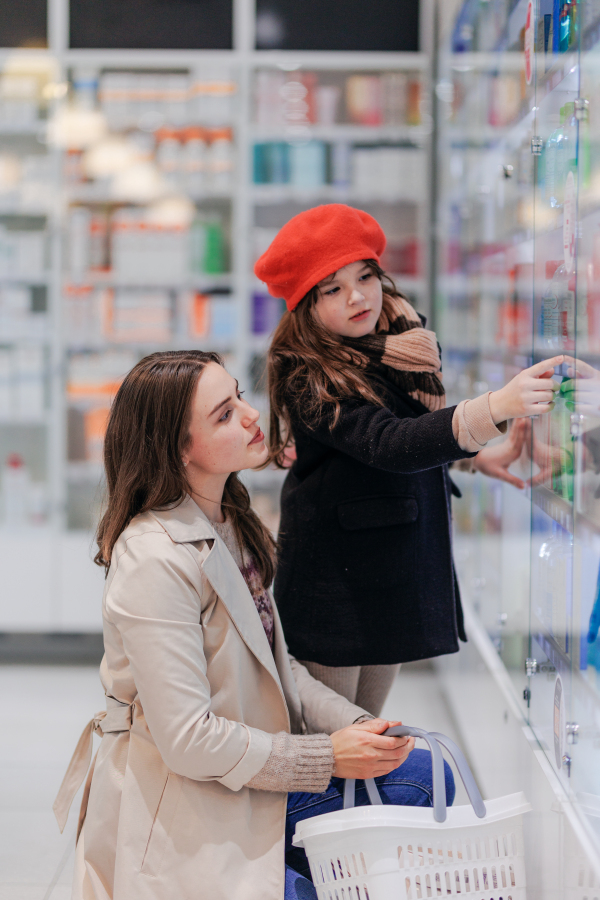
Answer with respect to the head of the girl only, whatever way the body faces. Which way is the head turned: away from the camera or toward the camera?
toward the camera

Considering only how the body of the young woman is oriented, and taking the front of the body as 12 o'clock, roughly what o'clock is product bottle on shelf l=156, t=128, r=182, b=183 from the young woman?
The product bottle on shelf is roughly at 9 o'clock from the young woman.

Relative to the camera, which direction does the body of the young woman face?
to the viewer's right

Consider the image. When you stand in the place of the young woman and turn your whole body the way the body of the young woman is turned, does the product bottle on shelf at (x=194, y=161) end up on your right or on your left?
on your left

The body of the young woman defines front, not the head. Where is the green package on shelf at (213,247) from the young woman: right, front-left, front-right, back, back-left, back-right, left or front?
left

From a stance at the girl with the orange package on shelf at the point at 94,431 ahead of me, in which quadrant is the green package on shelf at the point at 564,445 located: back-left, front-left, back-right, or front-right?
back-right

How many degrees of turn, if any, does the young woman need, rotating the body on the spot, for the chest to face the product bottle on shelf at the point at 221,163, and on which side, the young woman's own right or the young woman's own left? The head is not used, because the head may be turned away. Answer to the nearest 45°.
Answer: approximately 90° to the young woman's own left

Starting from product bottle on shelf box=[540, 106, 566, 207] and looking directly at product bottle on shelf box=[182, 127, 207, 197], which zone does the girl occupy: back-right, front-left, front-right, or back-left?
front-left

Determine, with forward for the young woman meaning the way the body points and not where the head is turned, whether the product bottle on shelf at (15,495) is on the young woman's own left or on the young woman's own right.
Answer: on the young woman's own left

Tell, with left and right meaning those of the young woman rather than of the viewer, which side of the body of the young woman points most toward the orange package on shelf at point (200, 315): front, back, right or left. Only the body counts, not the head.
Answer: left
